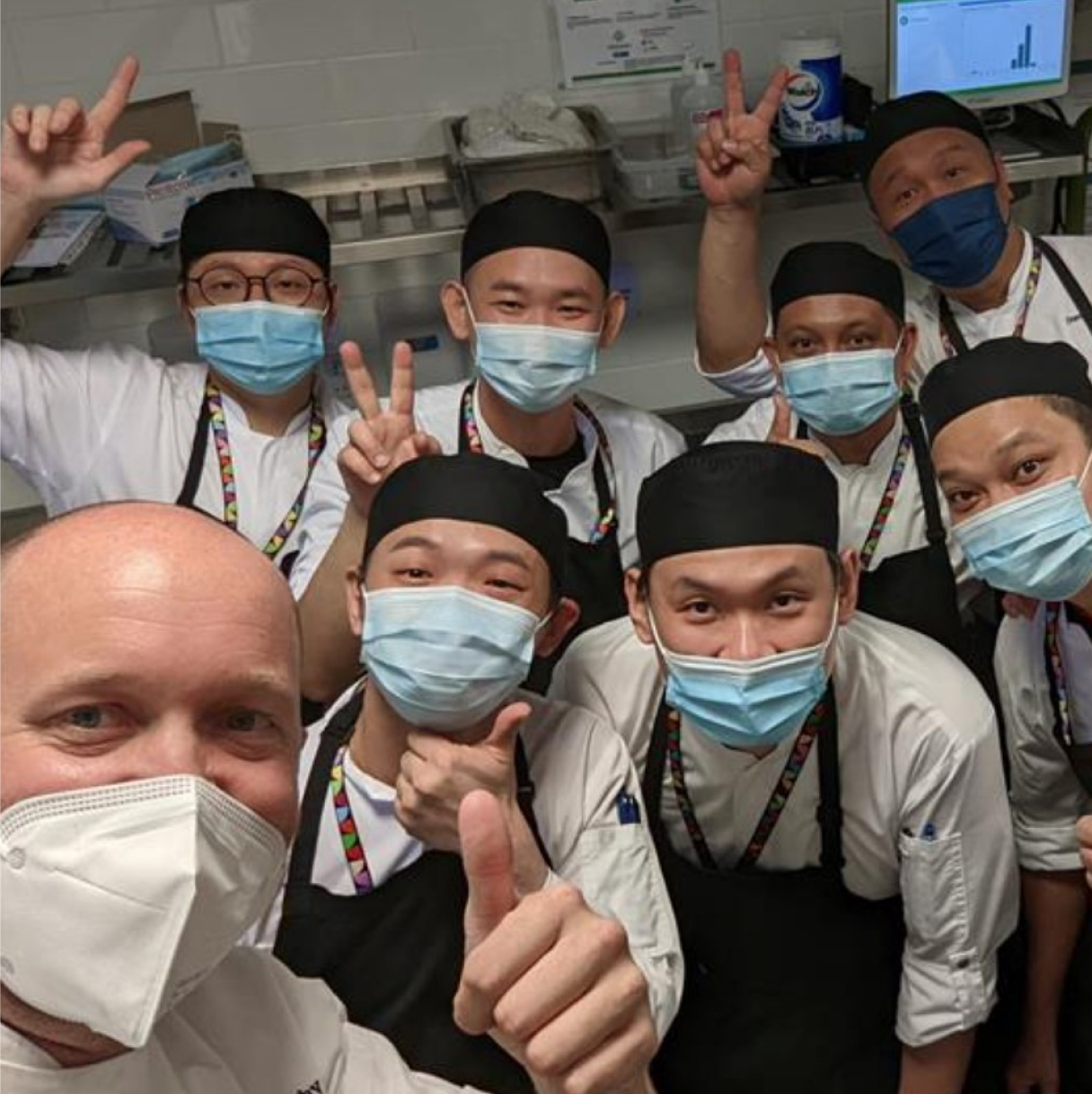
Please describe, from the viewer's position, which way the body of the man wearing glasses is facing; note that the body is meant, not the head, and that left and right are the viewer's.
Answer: facing the viewer

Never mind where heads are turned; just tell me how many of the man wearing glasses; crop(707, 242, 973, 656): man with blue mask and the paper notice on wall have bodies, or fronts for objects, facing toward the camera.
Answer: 3

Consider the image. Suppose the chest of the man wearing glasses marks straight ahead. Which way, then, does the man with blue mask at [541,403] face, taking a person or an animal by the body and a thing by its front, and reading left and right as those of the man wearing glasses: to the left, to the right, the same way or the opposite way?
the same way

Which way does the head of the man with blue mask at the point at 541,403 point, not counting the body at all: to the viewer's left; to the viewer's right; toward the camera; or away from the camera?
toward the camera

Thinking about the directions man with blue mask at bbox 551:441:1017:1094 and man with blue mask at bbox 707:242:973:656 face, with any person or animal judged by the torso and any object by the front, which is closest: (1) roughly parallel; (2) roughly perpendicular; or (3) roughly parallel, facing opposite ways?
roughly parallel

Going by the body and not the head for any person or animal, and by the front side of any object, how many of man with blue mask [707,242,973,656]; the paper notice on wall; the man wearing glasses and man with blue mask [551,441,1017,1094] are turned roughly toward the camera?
4

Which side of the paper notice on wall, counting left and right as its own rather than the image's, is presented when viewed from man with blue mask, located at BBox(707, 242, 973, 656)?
front

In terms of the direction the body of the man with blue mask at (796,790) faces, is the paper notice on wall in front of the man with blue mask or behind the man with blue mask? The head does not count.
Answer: behind

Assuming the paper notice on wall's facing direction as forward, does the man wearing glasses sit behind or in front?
in front

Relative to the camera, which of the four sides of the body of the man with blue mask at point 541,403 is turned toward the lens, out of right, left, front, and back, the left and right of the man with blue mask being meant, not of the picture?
front

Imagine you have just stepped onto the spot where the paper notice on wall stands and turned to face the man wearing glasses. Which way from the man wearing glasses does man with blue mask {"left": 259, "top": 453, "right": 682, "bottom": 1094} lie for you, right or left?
left

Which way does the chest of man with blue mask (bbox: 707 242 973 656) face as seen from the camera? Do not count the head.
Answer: toward the camera

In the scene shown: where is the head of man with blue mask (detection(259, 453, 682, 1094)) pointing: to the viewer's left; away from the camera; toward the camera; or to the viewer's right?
toward the camera

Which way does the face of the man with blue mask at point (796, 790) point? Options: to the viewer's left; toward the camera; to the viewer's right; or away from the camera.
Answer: toward the camera

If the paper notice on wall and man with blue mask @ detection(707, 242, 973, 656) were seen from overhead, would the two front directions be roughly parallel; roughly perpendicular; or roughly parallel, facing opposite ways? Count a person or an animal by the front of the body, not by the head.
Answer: roughly parallel

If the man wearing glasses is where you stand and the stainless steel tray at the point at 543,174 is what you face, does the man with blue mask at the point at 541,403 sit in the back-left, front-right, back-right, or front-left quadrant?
front-right

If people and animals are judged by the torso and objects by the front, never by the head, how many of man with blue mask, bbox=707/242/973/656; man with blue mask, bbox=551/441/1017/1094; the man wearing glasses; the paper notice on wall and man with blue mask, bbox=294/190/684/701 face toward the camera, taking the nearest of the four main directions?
5

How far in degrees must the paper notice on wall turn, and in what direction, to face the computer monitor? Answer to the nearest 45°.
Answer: approximately 90° to its left
